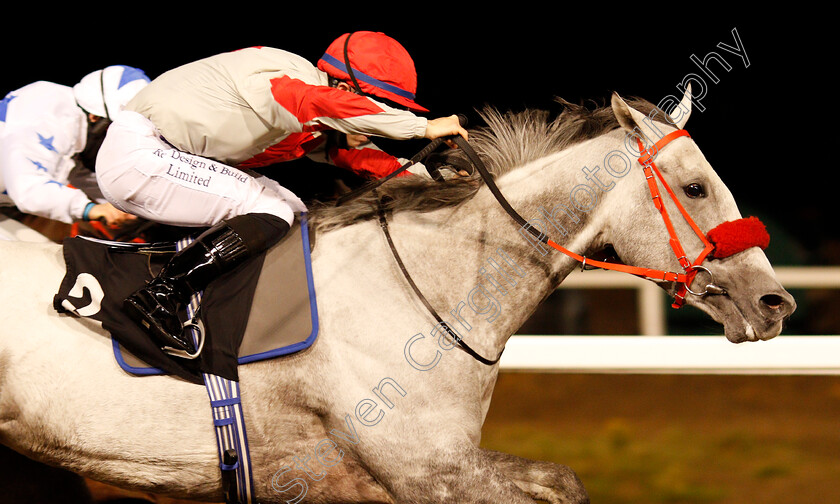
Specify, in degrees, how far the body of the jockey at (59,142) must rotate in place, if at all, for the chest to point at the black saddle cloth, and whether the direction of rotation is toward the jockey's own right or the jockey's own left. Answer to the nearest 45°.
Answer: approximately 90° to the jockey's own right

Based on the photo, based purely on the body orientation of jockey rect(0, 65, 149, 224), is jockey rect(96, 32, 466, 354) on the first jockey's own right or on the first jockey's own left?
on the first jockey's own right

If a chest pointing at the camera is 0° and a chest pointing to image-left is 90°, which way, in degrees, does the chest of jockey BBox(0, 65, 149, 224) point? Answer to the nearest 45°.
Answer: approximately 270°

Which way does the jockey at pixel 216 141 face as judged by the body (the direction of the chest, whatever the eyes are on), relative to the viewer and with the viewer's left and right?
facing to the right of the viewer

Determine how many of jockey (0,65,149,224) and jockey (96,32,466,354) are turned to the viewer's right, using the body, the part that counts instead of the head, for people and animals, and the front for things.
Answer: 2
